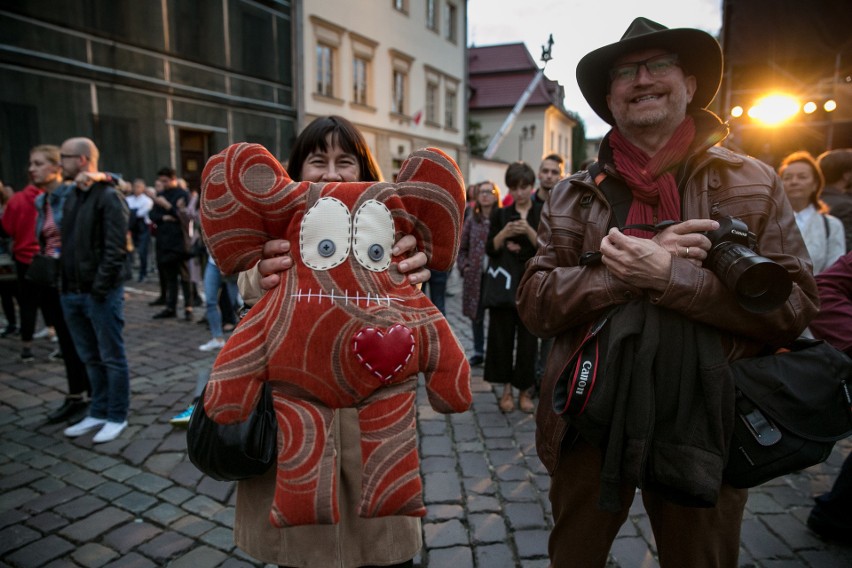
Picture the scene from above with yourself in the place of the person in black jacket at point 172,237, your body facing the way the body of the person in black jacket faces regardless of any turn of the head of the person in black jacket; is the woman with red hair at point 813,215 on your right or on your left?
on your left

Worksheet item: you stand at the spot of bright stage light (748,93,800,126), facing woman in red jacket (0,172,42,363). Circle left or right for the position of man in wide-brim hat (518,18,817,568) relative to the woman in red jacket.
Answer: left

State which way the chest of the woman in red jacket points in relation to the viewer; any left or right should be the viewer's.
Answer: facing to the right of the viewer

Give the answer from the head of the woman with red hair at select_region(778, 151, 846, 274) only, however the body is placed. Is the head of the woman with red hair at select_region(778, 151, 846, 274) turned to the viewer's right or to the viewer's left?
to the viewer's left

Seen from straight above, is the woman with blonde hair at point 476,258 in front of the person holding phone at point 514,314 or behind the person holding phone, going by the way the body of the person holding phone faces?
behind

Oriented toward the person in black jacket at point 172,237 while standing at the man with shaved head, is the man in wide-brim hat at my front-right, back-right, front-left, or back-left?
back-right

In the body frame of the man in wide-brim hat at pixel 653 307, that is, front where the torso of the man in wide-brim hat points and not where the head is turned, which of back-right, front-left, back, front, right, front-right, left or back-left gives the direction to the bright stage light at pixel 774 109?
back

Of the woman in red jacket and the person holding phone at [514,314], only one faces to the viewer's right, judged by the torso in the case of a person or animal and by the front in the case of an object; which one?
the woman in red jacket
